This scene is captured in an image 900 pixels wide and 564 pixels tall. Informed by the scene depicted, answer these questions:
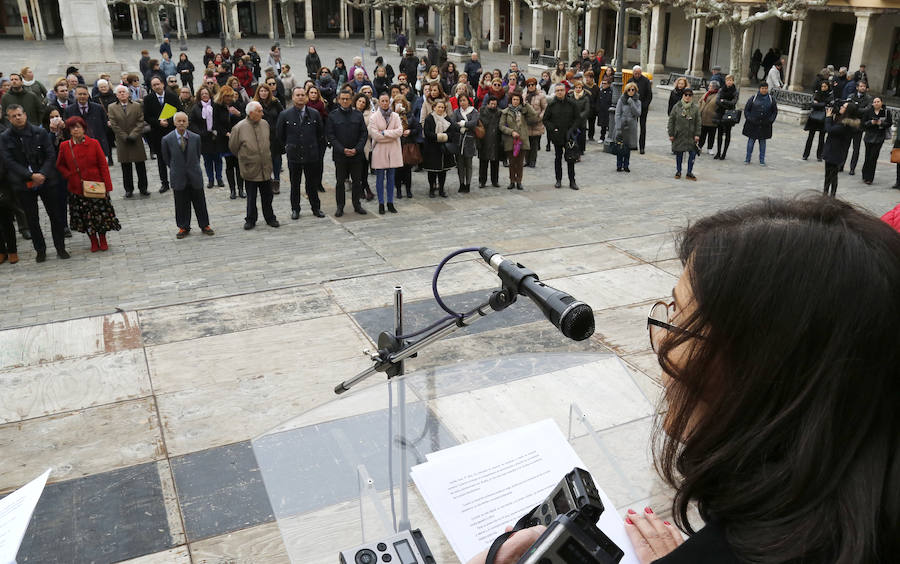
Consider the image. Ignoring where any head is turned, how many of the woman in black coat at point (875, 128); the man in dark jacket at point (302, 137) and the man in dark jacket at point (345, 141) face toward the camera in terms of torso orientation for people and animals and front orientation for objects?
3

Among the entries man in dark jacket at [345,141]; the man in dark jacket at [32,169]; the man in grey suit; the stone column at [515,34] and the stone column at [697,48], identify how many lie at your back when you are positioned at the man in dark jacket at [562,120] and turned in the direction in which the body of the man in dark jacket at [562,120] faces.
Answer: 2

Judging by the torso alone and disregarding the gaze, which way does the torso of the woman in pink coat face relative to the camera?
toward the camera

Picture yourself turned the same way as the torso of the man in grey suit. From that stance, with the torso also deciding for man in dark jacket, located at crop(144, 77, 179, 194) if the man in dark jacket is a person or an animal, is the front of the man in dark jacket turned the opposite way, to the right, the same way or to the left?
the same way

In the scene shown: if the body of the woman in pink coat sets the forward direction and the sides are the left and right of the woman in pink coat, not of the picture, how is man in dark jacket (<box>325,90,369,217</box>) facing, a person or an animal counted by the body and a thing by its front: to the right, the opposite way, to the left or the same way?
the same way

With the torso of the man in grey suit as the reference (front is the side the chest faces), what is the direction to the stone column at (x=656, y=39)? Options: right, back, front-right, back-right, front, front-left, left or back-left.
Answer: back-left

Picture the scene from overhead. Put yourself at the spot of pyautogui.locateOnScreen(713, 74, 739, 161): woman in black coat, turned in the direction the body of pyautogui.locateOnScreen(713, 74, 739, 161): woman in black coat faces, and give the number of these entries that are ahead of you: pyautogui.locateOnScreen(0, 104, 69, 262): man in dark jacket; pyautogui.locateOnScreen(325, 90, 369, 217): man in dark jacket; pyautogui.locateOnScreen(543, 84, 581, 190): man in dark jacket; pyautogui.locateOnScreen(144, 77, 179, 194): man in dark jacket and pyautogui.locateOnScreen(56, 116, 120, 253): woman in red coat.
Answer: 5

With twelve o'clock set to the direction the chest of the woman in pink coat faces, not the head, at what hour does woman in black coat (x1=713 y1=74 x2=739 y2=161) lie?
The woman in black coat is roughly at 8 o'clock from the woman in pink coat.

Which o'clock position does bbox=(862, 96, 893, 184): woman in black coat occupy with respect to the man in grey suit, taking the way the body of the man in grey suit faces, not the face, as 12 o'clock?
The woman in black coat is roughly at 9 o'clock from the man in grey suit.

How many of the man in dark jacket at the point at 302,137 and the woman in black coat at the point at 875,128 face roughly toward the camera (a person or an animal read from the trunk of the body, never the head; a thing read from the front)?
2

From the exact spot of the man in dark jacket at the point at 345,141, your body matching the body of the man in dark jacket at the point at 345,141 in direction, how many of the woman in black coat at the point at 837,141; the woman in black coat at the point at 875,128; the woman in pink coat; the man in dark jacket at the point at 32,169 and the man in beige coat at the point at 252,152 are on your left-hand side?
3

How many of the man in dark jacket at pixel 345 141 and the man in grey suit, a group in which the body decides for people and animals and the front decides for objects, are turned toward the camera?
2

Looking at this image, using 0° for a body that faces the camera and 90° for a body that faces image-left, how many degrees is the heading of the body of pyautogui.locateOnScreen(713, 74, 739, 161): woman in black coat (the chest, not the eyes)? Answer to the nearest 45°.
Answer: approximately 45°

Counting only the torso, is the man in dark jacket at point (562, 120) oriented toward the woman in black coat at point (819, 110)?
no

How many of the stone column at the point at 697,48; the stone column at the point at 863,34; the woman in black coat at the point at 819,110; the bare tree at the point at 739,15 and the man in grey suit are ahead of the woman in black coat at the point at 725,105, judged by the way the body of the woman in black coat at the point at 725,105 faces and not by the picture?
1

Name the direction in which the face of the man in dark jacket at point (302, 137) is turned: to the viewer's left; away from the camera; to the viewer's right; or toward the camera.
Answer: toward the camera

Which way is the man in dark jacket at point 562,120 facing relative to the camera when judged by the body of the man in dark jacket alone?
toward the camera

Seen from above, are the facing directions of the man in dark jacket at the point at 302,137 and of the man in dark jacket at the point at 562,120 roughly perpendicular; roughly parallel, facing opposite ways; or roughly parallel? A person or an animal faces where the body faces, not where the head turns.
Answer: roughly parallel

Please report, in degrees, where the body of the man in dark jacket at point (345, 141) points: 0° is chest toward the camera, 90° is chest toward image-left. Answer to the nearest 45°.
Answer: approximately 0°
